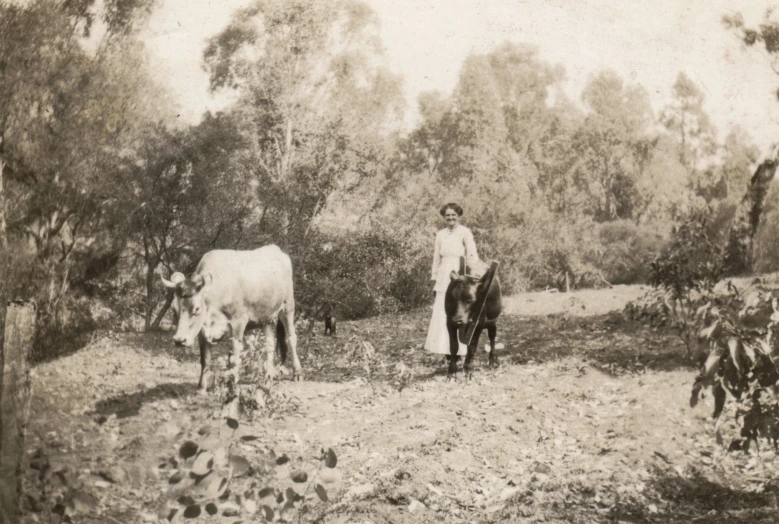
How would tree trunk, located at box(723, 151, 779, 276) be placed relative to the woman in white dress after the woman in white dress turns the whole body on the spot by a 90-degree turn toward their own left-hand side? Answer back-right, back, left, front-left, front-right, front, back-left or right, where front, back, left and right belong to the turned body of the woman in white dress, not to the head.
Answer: front

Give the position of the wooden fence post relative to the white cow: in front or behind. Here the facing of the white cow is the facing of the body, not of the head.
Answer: in front

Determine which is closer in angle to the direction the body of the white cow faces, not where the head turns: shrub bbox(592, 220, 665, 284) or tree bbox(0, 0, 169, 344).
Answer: the tree

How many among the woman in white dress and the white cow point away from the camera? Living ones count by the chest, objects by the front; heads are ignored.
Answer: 0

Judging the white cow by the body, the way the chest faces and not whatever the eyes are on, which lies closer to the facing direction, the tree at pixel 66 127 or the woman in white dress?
the tree

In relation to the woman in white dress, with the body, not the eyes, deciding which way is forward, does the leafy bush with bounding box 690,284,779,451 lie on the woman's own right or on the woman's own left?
on the woman's own left

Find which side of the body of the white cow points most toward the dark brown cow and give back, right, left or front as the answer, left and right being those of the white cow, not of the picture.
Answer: back

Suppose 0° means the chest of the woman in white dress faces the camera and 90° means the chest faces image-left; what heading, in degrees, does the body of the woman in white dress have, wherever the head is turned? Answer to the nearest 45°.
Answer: approximately 0°
